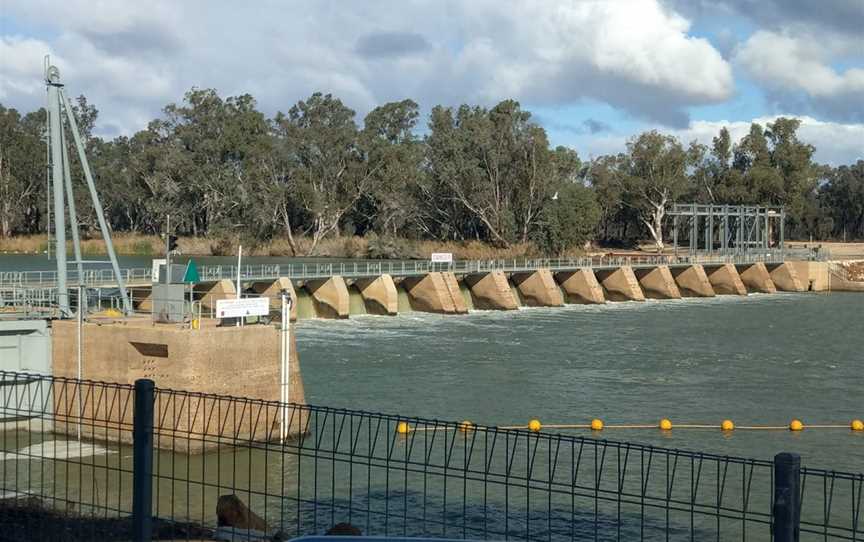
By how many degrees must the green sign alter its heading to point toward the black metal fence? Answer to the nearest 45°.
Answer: approximately 45° to its left

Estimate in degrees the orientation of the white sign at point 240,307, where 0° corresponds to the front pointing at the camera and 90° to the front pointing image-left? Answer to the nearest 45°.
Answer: approximately 0°

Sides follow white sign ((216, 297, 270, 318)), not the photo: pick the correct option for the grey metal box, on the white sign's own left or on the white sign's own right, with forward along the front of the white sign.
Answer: on the white sign's own right

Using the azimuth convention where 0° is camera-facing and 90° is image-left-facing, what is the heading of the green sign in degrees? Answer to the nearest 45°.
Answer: approximately 0°

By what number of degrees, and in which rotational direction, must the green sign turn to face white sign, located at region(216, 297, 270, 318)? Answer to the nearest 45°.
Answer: approximately 45° to its left

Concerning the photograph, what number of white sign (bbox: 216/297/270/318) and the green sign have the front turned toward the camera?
2

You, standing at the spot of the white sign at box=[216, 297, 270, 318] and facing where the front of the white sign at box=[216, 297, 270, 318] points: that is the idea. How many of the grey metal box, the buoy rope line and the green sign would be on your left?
1

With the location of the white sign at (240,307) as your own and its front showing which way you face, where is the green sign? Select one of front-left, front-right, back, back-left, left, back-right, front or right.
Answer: back-right

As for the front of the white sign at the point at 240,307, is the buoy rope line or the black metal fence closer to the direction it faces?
the black metal fence
